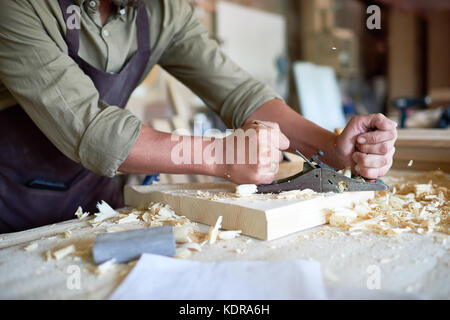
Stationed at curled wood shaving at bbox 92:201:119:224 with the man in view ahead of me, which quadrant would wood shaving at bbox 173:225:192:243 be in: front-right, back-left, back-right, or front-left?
back-right

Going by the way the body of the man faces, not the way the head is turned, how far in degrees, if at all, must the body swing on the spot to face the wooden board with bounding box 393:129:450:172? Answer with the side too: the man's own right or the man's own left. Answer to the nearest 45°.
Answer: approximately 45° to the man's own left

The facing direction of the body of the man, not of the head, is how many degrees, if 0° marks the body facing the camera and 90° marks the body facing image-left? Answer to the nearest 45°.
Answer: approximately 315°
